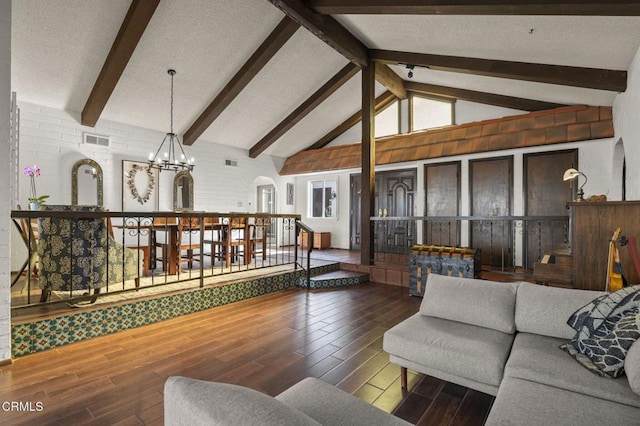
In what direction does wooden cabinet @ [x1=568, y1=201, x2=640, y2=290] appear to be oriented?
to the viewer's left

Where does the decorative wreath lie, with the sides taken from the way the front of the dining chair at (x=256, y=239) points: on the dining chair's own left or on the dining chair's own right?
on the dining chair's own right

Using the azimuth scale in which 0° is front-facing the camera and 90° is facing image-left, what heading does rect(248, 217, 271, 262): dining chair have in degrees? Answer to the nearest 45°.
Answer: approximately 45°

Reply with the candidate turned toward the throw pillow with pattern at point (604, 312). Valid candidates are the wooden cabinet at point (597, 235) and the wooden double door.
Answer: the wooden double door

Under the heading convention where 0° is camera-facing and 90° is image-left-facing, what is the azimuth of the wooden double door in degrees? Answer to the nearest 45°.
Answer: approximately 0°

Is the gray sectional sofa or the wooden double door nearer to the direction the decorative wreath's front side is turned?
the gray sectional sofa

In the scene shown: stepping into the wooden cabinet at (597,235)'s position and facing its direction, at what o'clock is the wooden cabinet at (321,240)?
the wooden cabinet at (321,240) is roughly at 1 o'clock from the wooden cabinet at (597,235).

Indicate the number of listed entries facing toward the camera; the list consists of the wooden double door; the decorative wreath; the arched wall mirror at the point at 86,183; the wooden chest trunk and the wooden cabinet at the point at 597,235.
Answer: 4

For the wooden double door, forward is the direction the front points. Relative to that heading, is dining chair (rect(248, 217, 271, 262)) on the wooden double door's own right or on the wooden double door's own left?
on the wooden double door's own right
